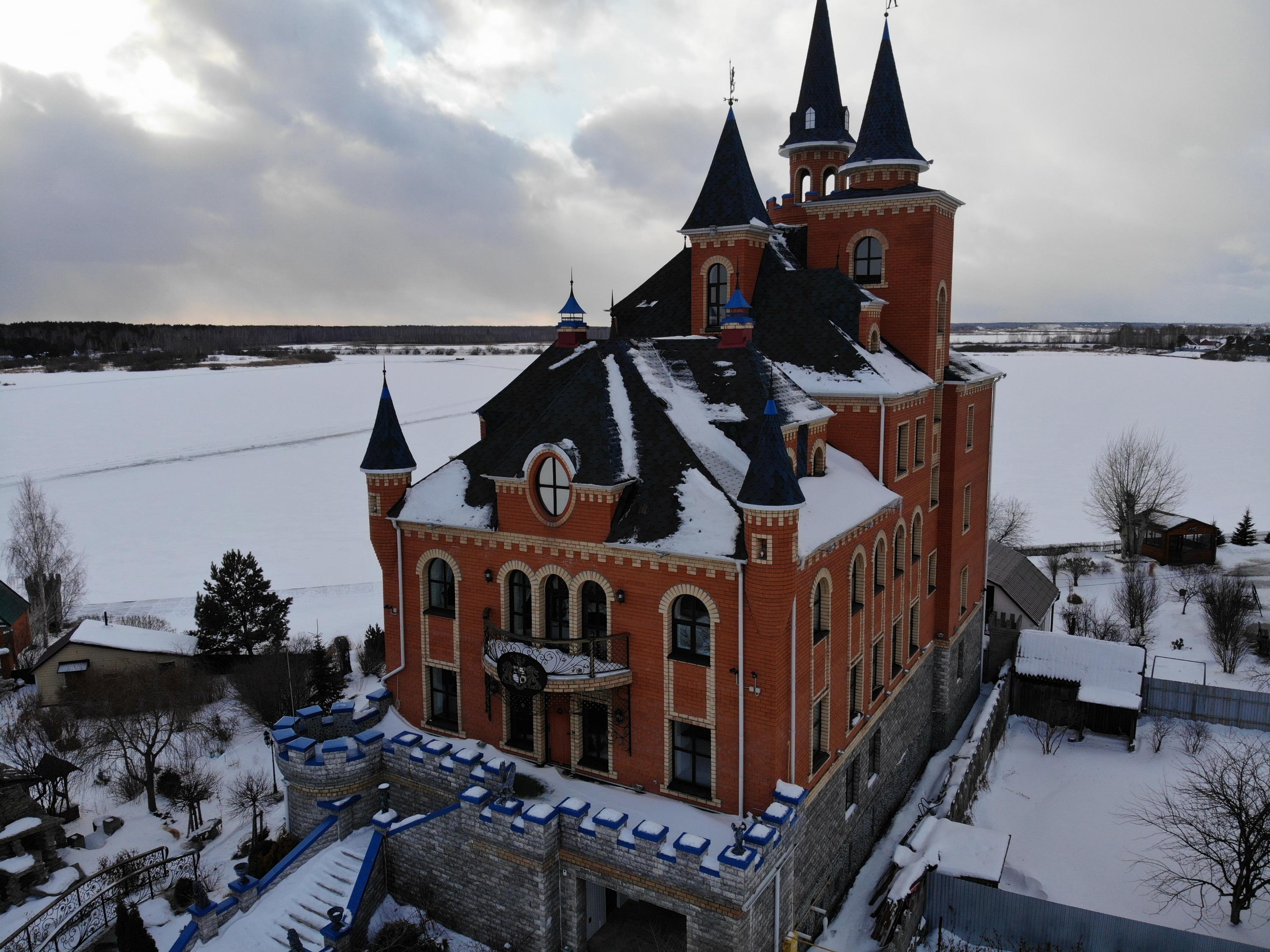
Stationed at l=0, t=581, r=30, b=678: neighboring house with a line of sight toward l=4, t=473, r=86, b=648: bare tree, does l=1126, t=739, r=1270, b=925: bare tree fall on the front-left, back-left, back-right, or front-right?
back-right

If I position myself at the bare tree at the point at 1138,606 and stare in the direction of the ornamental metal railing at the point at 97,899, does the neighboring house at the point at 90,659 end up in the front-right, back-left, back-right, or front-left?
front-right

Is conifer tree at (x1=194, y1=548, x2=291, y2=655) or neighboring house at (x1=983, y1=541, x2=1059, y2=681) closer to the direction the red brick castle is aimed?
the conifer tree

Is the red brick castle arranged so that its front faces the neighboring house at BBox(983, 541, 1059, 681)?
no

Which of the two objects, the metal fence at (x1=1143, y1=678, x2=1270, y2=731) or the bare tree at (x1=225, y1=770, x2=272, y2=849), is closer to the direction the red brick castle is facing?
the bare tree

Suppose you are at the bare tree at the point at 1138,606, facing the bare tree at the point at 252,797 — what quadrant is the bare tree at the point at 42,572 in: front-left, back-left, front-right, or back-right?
front-right

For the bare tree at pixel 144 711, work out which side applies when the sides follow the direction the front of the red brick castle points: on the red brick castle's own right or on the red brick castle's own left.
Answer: on the red brick castle's own right

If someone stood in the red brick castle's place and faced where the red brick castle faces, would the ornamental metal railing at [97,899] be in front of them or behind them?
in front

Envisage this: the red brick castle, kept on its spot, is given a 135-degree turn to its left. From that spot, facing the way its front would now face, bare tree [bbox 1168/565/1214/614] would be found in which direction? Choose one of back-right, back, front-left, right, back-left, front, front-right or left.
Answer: front-left

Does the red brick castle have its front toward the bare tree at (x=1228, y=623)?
no

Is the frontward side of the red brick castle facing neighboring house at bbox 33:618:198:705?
no

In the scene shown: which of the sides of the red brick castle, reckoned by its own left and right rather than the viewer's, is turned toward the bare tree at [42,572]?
right

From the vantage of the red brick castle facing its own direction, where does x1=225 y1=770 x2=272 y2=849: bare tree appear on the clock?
The bare tree is roughly at 2 o'clock from the red brick castle.

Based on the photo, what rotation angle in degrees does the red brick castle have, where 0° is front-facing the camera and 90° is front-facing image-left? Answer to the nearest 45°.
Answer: approximately 45°

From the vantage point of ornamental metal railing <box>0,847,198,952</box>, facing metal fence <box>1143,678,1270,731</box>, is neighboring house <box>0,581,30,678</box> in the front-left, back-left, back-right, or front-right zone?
back-left
